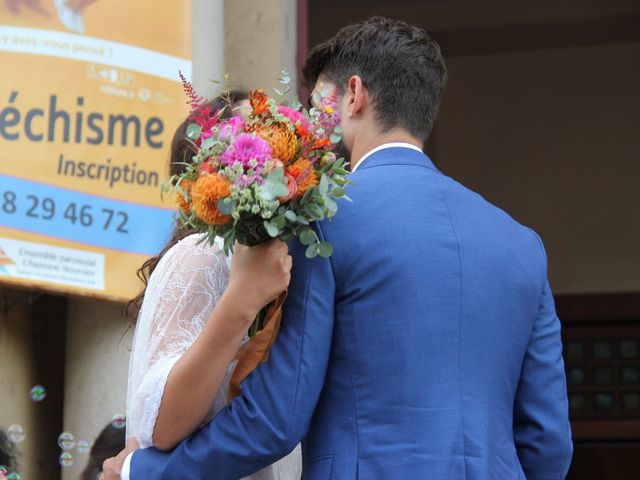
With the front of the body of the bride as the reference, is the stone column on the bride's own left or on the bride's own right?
on the bride's own left

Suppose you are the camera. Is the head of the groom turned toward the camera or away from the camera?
away from the camera

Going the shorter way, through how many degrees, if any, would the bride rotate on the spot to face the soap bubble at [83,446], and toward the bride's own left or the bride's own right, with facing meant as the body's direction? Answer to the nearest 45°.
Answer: approximately 90° to the bride's own left

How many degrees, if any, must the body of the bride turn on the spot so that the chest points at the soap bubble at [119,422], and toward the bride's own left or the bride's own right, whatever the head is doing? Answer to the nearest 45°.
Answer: approximately 90° to the bride's own left

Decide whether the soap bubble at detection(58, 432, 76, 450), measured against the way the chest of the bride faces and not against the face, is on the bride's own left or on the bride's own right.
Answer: on the bride's own left
